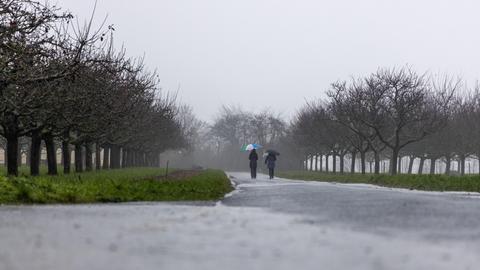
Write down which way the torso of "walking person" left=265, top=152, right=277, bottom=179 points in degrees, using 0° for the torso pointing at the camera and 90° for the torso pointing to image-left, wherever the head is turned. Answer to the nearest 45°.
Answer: approximately 180°
